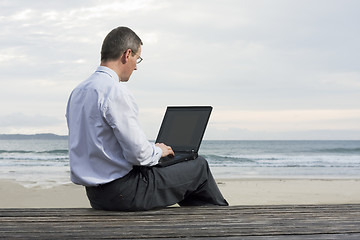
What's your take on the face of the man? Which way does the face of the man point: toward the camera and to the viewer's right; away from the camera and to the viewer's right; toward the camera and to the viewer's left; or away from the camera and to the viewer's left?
away from the camera and to the viewer's right

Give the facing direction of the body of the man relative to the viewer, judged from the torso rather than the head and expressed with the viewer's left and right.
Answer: facing away from the viewer and to the right of the viewer
